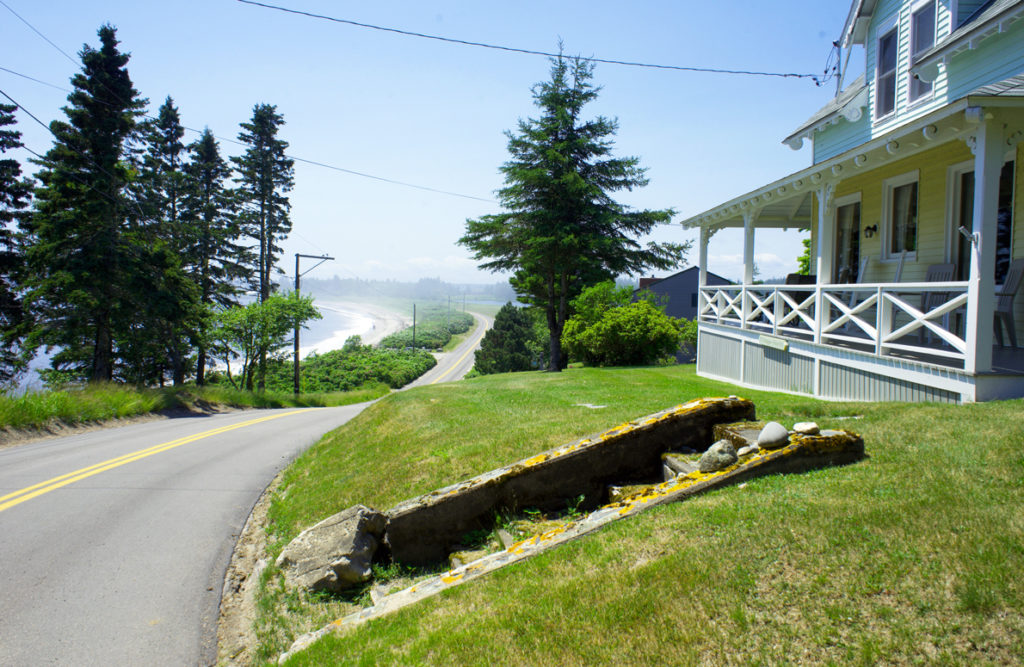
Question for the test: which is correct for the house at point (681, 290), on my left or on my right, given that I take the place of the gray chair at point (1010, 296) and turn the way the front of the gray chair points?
on my right

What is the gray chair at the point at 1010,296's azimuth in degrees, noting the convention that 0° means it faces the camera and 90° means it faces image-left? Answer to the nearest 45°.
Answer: approximately 45°

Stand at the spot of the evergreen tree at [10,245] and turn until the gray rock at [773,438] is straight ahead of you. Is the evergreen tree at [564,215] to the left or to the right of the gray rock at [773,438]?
left

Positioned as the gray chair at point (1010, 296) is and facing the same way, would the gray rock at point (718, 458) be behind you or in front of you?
in front

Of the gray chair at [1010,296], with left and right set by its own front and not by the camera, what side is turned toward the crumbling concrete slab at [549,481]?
front

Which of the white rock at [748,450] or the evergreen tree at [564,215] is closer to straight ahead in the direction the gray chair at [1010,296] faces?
the white rock

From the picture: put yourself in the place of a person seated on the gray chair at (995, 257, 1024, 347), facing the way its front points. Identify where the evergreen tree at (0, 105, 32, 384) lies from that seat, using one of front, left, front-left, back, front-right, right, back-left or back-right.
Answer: front-right

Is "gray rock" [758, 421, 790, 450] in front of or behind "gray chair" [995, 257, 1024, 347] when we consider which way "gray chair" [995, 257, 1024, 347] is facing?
in front

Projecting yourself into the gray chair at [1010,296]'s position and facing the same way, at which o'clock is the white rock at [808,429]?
The white rock is roughly at 11 o'clock from the gray chair.

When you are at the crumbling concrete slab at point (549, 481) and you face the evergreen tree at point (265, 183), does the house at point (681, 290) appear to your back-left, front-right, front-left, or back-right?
front-right

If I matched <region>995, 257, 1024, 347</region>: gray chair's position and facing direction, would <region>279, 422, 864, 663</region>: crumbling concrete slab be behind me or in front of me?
in front
